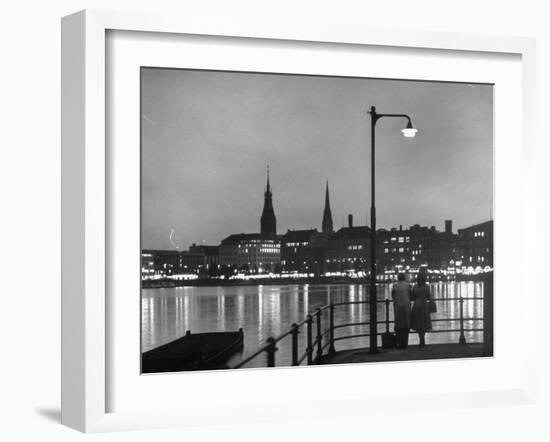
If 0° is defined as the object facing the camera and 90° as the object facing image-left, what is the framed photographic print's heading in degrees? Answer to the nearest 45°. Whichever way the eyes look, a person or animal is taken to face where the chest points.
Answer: approximately 315°
